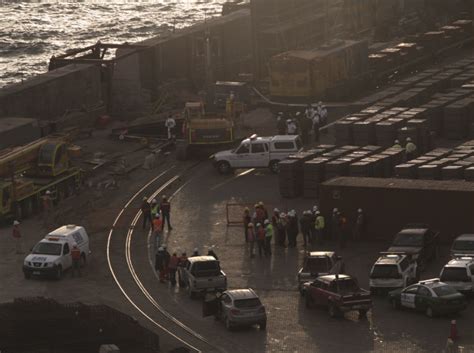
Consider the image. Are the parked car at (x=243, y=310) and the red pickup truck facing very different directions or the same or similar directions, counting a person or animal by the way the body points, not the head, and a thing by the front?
same or similar directions

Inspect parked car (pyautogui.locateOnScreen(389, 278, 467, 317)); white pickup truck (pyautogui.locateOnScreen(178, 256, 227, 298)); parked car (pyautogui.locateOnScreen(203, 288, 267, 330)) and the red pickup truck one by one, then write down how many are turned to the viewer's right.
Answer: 0

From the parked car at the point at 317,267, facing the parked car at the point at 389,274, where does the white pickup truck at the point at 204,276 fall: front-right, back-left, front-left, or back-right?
back-right
